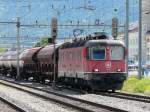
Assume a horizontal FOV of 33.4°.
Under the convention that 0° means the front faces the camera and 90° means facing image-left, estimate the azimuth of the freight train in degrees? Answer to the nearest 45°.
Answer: approximately 315°

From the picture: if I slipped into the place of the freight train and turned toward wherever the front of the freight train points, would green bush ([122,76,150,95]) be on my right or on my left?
on my left

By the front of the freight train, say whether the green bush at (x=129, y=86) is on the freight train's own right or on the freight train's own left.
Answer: on the freight train's own left

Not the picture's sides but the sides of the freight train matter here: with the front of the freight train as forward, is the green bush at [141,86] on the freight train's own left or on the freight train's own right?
on the freight train's own left
